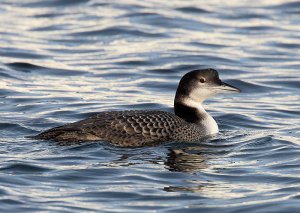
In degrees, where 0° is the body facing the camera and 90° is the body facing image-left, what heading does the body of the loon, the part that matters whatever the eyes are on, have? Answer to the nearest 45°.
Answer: approximately 270°
